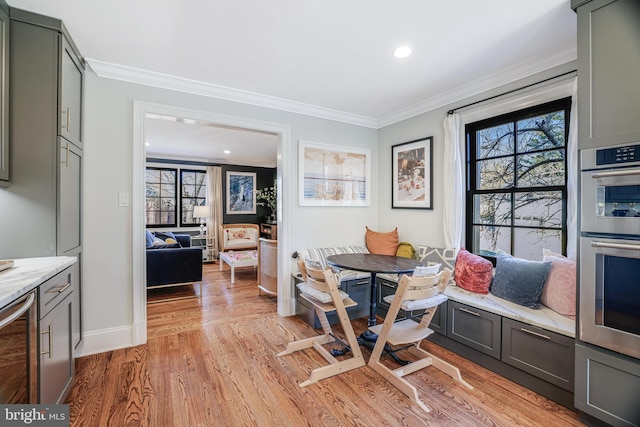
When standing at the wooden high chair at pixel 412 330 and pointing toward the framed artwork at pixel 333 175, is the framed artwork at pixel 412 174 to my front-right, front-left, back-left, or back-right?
front-right

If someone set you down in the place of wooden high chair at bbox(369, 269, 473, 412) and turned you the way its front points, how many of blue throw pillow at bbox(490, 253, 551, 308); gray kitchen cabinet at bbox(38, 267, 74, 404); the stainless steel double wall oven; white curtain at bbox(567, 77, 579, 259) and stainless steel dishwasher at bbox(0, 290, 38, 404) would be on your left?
2

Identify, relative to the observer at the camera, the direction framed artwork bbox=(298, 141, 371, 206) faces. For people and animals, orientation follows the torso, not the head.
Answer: facing the viewer and to the right of the viewer

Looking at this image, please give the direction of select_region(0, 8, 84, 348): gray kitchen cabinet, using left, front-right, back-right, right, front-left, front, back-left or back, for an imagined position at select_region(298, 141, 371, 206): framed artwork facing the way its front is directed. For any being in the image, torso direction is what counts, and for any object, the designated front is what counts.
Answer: right

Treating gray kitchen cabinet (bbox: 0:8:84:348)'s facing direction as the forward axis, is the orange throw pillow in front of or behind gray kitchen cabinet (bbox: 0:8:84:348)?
in front

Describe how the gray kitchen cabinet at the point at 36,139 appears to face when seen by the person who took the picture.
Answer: facing to the right of the viewer

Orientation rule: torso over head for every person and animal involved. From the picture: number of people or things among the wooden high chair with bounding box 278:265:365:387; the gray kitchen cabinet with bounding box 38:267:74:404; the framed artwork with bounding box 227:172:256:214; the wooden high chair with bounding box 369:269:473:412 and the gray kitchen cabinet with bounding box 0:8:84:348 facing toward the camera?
1

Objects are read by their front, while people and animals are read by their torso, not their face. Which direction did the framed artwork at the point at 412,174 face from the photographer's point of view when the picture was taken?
facing the viewer and to the left of the viewer

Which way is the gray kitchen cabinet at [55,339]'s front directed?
to the viewer's right

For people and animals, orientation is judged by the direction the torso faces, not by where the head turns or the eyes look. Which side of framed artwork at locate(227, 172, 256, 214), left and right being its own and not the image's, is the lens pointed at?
front

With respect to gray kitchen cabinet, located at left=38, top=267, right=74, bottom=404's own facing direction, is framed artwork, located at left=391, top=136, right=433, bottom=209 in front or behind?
in front

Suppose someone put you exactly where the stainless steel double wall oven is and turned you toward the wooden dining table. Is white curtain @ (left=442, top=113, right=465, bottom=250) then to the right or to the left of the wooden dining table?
right

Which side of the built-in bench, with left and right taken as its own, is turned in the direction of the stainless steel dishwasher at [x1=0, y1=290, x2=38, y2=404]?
front
